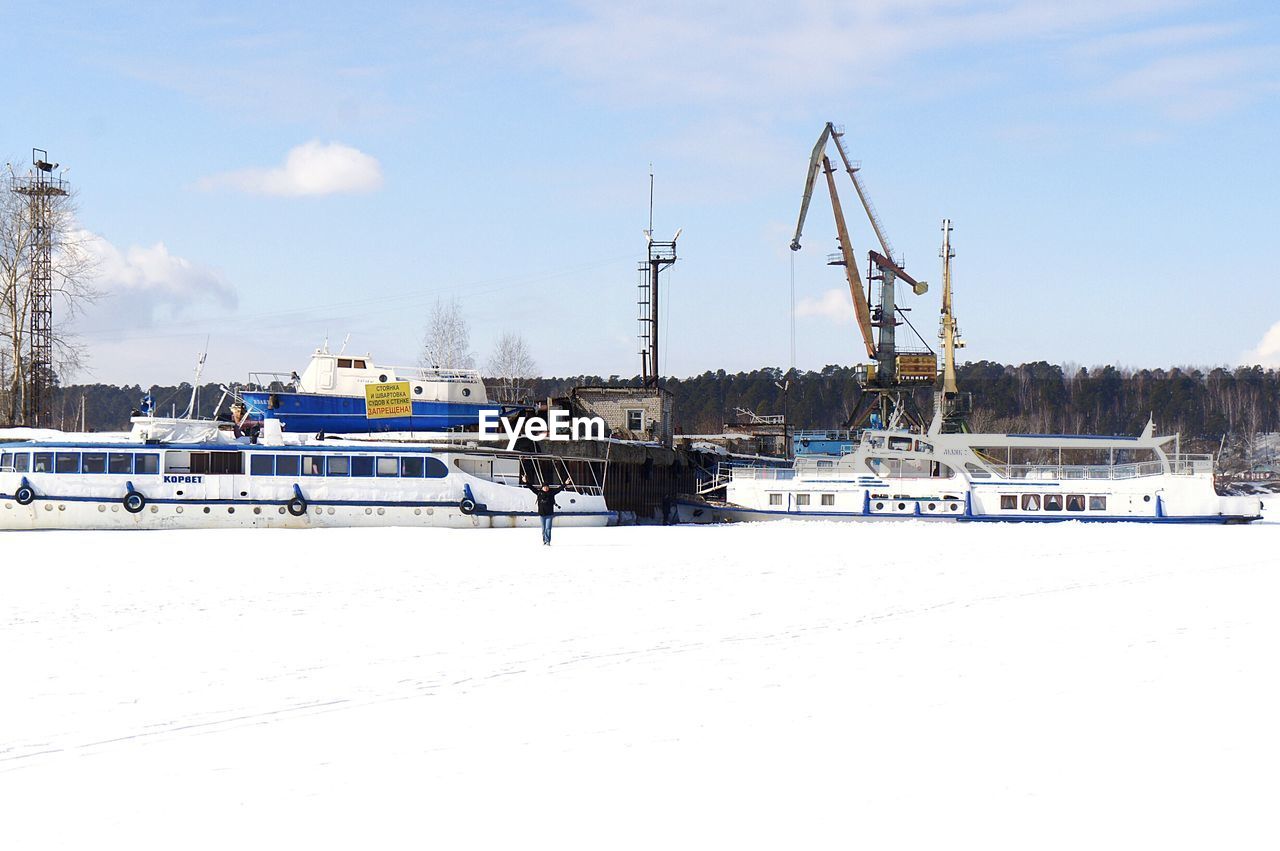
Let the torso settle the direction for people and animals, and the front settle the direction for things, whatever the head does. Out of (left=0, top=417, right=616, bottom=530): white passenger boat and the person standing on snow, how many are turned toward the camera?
1

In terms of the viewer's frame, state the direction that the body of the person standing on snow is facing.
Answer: toward the camera

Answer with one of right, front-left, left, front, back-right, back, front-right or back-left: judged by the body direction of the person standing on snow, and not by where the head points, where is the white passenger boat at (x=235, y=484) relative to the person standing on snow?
back-right

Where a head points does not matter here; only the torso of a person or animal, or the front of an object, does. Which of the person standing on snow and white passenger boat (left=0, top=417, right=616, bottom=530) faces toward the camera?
the person standing on snow

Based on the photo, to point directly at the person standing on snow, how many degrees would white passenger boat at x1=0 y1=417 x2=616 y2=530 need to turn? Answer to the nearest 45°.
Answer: approximately 135° to its left

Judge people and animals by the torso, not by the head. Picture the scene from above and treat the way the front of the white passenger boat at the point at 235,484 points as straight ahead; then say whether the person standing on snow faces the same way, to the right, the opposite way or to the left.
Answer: to the left

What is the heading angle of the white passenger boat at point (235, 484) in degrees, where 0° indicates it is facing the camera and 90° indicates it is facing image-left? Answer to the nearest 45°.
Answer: approximately 90°
